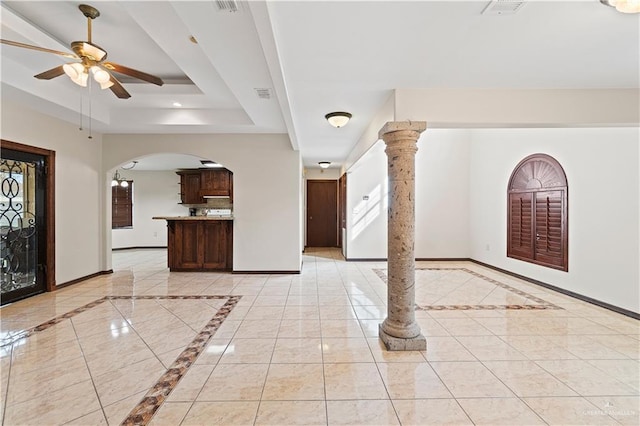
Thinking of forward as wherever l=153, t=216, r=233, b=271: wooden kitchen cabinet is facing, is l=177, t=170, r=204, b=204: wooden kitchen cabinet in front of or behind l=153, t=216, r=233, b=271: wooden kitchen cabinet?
behind

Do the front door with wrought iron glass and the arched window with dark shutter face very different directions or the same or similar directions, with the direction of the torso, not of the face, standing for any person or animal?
very different directions

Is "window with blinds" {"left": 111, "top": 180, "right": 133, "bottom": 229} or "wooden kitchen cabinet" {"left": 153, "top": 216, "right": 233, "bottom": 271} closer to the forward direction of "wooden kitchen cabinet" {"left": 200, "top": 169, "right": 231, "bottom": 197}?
the wooden kitchen cabinet

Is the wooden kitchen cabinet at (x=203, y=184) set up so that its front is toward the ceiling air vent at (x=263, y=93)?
yes

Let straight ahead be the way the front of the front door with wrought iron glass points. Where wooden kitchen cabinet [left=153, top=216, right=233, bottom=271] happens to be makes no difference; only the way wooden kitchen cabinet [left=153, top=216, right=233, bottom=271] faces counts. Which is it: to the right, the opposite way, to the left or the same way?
to the right

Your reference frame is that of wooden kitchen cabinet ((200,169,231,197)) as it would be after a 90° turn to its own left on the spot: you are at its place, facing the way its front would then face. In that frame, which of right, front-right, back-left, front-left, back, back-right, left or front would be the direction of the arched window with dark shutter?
front-right

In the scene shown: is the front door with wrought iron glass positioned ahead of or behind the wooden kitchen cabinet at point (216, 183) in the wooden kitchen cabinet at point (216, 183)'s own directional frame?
ahead

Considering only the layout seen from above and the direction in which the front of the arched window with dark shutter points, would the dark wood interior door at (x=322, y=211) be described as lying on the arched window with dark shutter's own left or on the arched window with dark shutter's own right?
on the arched window with dark shutter's own right

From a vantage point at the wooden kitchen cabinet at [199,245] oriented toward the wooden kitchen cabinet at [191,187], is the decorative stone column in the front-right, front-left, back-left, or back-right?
back-right

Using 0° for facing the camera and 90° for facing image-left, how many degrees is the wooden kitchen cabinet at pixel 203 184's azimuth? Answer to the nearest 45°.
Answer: approximately 0°

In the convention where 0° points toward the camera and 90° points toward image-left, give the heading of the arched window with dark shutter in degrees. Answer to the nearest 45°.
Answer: approximately 45°

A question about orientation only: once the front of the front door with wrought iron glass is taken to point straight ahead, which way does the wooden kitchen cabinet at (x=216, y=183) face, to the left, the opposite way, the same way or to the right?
to the right
